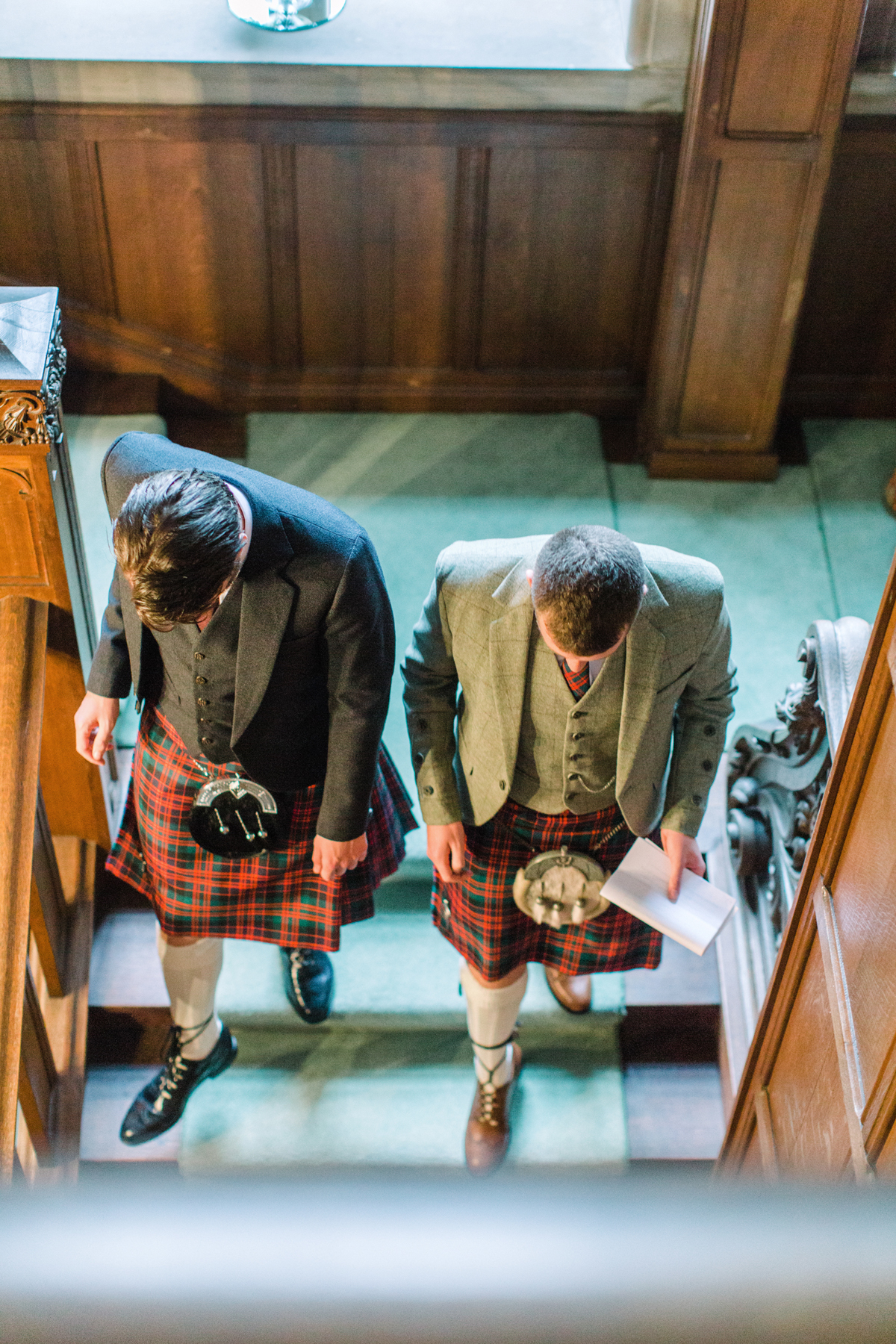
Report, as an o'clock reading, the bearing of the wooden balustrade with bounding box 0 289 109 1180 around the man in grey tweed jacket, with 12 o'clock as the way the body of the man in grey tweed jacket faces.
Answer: The wooden balustrade is roughly at 3 o'clock from the man in grey tweed jacket.

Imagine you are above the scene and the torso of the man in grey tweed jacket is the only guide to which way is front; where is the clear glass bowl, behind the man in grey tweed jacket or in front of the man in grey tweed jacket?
behind

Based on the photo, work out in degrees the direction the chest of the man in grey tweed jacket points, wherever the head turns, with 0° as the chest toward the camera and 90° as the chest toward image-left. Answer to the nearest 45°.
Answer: approximately 0°

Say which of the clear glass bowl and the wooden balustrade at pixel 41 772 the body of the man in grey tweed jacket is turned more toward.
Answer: the wooden balustrade
